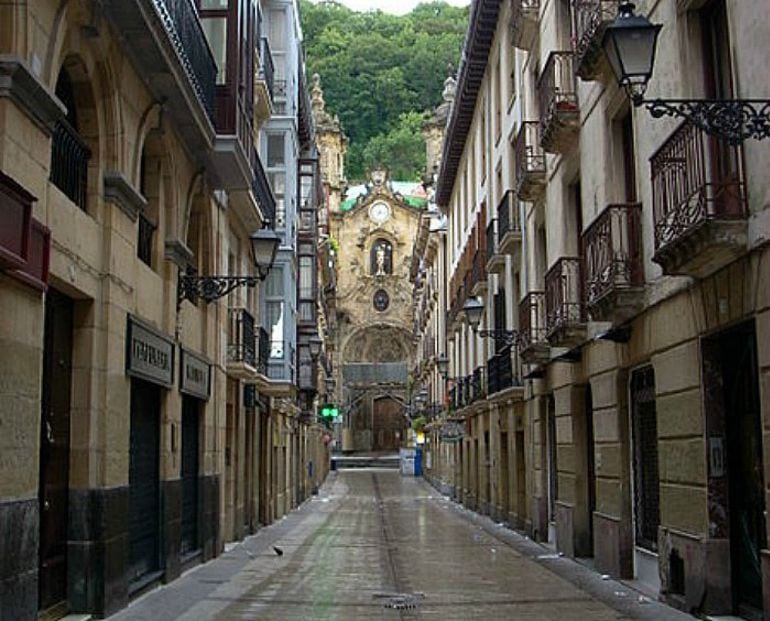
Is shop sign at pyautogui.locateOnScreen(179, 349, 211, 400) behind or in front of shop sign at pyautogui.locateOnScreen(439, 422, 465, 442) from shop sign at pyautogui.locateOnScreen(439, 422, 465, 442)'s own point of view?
in front

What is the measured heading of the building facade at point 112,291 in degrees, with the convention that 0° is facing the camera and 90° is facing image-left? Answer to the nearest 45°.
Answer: approximately 270°

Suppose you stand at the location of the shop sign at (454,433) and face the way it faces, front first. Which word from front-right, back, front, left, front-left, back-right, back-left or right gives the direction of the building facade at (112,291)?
front

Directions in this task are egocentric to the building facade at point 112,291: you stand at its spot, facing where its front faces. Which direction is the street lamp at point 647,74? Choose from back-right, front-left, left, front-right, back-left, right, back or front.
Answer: front-right

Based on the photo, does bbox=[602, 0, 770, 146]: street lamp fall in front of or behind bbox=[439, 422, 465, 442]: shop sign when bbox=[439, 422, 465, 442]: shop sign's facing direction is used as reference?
in front

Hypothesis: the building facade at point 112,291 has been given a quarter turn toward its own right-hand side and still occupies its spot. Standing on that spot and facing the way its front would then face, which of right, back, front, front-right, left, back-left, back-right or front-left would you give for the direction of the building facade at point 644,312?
left
